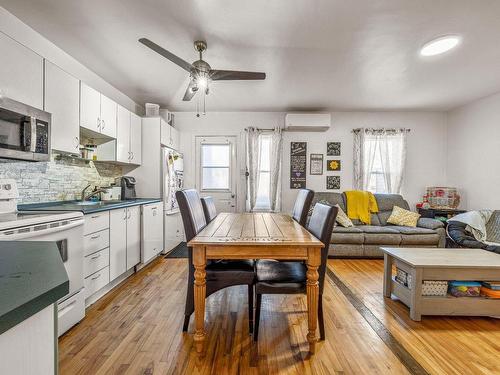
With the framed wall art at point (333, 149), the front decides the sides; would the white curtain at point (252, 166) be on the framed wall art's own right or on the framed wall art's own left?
on the framed wall art's own right

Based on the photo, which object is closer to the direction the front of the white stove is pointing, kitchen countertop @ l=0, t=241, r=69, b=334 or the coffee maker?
the kitchen countertop

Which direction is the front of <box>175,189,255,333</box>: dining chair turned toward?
to the viewer's right

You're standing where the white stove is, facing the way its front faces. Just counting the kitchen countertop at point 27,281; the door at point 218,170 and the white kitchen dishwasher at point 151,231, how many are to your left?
2

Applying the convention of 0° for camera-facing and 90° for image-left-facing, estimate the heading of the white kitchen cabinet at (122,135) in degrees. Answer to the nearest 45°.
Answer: approximately 315°

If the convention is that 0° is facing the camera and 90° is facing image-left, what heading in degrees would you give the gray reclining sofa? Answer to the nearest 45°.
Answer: approximately 0°

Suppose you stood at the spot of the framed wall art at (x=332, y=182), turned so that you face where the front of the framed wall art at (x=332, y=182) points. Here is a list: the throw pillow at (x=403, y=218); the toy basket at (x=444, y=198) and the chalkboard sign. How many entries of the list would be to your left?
2

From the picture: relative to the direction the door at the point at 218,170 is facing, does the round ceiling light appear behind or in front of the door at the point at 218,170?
in front

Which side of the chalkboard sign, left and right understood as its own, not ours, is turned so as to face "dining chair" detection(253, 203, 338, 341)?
front

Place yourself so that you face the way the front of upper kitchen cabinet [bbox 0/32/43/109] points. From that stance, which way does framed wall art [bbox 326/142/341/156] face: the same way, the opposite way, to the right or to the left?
to the right

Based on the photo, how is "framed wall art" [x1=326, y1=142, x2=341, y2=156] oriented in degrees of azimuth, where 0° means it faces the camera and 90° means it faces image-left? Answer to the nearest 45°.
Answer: approximately 0°

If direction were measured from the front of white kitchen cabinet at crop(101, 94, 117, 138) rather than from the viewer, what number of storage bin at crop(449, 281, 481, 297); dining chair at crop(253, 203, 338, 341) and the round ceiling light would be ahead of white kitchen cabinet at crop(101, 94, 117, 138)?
3

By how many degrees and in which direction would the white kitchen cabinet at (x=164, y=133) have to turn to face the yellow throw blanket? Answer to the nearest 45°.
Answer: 0° — it already faces it

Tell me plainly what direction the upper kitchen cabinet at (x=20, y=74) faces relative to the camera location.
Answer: facing the viewer and to the right of the viewer
